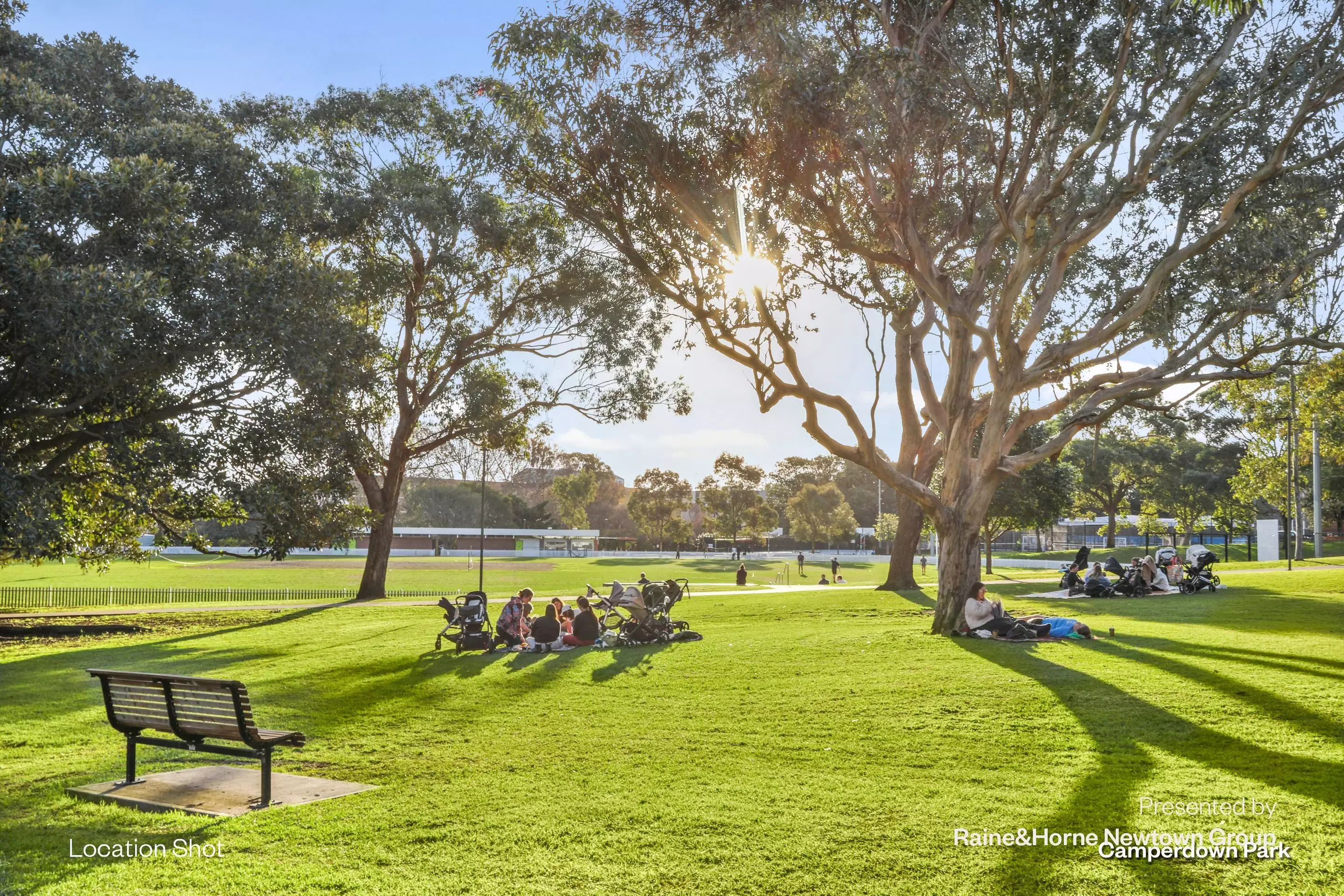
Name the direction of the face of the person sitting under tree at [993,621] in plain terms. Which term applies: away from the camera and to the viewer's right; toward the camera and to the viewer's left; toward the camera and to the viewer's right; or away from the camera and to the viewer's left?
toward the camera and to the viewer's right

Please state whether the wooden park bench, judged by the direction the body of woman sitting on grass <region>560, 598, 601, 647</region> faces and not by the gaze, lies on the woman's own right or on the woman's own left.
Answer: on the woman's own left

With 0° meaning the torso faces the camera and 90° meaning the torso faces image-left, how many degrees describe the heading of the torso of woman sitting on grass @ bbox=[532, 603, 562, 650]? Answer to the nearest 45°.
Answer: approximately 180°

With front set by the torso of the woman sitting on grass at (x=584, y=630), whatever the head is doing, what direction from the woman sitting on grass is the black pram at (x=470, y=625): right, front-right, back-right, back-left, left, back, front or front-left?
front-left

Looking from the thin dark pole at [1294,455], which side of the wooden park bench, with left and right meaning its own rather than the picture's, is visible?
front

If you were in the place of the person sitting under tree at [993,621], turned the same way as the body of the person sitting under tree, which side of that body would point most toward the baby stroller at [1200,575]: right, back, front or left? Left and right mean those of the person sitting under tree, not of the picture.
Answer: left
